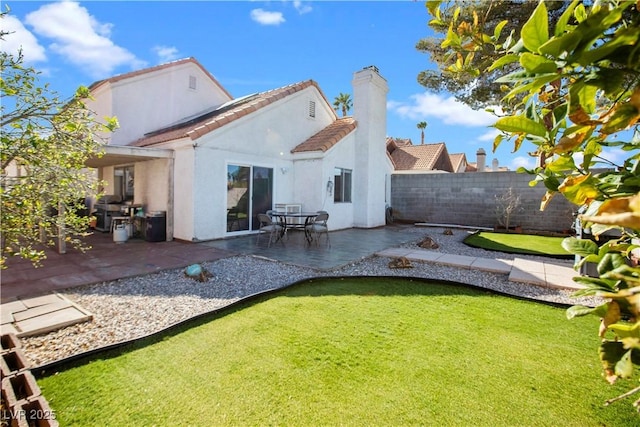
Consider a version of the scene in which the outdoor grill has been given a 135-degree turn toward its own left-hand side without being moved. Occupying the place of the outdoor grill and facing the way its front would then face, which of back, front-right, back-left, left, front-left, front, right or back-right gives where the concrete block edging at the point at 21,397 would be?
back

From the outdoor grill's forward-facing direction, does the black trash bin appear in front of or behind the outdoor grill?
in front

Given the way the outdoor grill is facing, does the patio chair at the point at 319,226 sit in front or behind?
in front

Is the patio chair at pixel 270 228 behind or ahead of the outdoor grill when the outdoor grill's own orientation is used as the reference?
ahead

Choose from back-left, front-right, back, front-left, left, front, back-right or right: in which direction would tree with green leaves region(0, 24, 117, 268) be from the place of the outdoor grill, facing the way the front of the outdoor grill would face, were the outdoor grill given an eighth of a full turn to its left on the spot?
right
